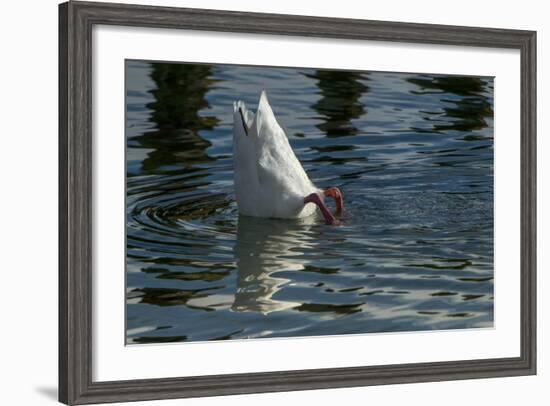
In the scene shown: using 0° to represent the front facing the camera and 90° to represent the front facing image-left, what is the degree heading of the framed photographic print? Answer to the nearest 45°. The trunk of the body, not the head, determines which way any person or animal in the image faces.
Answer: approximately 315°
